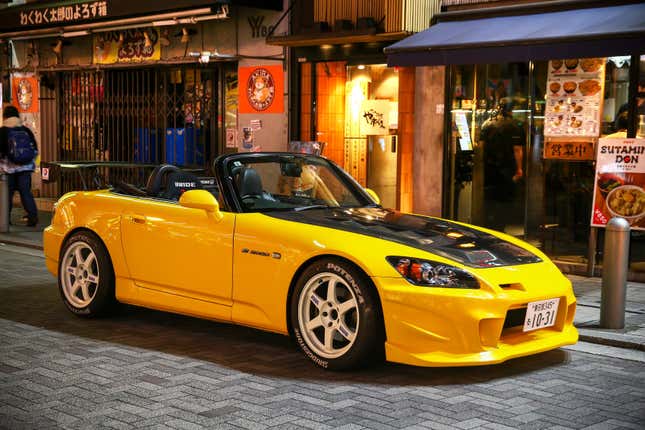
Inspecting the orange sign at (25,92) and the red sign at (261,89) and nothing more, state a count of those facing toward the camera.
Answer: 2

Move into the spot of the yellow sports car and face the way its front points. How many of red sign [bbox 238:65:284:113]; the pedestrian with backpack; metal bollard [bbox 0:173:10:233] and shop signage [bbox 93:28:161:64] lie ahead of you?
0

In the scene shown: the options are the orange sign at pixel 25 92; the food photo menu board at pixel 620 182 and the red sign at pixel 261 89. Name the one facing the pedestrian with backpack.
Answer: the orange sign at pixel 25 92

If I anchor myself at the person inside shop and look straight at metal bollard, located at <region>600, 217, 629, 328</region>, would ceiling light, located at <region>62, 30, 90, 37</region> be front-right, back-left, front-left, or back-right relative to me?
back-right

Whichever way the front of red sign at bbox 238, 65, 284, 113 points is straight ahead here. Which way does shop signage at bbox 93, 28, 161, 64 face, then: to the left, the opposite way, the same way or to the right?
the same way

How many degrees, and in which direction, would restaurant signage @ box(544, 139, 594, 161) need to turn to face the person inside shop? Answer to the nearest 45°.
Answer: approximately 135° to its right

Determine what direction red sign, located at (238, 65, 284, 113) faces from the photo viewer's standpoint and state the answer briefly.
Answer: facing the viewer

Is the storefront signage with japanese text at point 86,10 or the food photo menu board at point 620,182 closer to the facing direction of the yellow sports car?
the food photo menu board

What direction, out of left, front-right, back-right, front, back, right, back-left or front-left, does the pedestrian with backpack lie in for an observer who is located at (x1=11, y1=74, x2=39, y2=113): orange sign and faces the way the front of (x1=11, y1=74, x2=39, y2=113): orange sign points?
front

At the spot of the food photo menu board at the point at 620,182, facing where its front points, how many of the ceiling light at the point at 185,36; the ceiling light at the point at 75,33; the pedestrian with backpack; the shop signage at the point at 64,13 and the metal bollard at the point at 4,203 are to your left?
0

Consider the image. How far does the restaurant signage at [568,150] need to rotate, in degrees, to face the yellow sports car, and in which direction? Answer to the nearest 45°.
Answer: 0° — it already faces it

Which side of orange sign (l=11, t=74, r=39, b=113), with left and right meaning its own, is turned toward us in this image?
front

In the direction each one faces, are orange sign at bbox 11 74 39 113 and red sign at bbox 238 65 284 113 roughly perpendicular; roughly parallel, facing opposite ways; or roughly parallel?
roughly parallel

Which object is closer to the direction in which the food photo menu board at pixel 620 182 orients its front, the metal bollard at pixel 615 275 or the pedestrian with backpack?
the metal bollard

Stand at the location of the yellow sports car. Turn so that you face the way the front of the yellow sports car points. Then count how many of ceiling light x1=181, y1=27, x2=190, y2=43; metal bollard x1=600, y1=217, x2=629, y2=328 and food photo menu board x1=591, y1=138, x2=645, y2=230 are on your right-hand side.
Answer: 0

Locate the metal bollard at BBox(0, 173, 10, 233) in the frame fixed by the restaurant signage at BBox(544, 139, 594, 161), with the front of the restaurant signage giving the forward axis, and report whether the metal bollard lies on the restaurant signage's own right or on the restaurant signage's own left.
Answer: on the restaurant signage's own right

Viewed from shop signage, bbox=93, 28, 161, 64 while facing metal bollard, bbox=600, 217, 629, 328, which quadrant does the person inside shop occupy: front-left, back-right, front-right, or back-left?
front-left

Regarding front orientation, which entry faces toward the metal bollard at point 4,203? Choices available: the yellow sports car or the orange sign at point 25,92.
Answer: the orange sign
